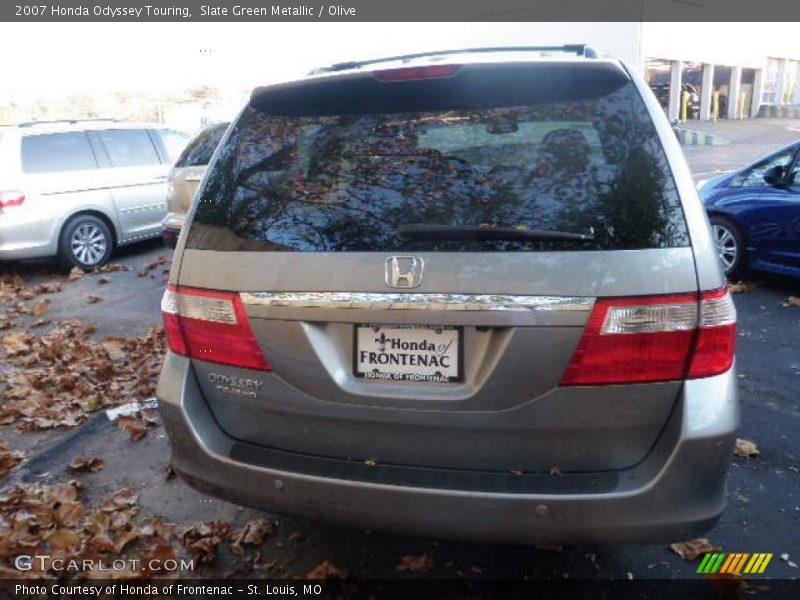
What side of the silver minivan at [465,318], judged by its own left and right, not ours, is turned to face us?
back

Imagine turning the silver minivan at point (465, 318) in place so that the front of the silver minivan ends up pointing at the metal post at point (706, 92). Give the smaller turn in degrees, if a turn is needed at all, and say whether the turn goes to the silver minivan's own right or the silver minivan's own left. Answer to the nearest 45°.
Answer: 0° — it already faces it

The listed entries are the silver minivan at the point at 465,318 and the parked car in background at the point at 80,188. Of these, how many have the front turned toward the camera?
0

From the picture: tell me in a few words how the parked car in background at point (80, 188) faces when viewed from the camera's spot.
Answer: facing away from the viewer and to the right of the viewer

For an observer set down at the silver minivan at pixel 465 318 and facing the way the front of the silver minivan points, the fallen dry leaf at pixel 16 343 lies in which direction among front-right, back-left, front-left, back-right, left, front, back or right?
front-left

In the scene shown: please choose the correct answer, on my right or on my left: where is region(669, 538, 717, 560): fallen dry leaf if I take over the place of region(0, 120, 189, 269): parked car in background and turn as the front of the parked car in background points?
on my right

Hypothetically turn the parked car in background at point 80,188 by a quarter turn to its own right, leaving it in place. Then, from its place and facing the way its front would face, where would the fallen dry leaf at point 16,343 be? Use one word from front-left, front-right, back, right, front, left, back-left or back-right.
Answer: front-right
